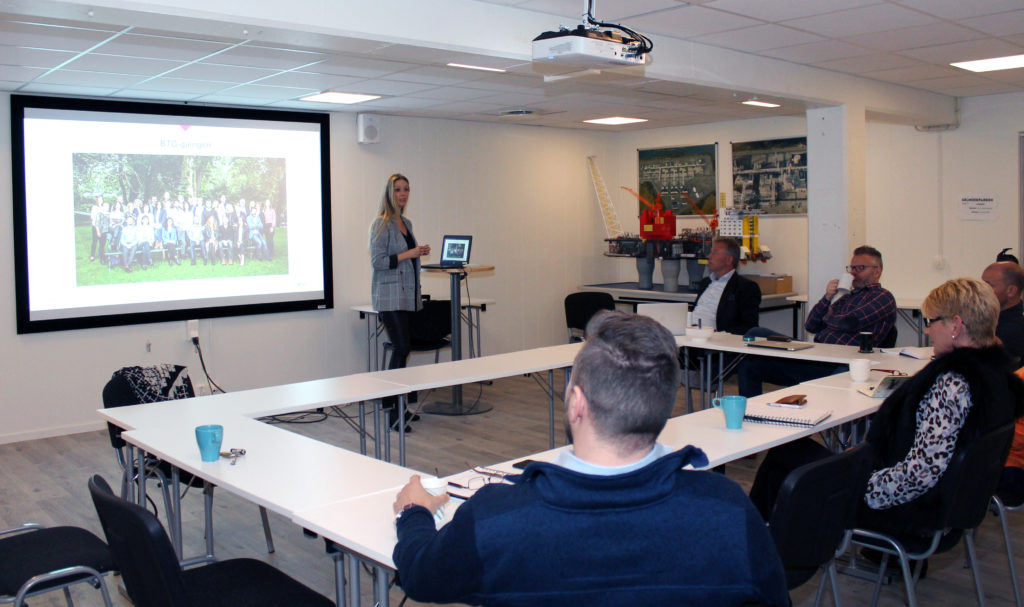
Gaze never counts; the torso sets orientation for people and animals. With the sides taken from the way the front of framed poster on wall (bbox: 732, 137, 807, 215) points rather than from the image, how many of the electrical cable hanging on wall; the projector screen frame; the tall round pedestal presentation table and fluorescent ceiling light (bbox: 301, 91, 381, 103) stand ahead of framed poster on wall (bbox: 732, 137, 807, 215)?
4

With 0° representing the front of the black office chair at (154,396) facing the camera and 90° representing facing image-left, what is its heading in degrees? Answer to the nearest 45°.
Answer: approximately 315°

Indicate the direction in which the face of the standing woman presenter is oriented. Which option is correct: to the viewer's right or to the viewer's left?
to the viewer's right

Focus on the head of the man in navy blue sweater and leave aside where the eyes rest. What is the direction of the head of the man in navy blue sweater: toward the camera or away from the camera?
away from the camera

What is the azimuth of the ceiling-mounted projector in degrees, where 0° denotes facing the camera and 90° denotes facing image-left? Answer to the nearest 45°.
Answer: approximately 135°

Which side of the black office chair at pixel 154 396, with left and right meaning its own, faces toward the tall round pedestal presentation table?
left

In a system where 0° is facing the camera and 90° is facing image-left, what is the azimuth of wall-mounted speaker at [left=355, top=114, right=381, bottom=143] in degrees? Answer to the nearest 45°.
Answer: approximately 315°

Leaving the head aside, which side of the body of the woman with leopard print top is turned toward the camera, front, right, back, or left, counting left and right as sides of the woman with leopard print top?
left

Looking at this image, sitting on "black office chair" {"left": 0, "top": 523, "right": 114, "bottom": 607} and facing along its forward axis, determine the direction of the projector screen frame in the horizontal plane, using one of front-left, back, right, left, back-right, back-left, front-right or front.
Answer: front-left

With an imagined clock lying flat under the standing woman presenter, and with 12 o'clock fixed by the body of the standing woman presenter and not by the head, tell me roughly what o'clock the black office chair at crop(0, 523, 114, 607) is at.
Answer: The black office chair is roughly at 2 o'clock from the standing woman presenter.

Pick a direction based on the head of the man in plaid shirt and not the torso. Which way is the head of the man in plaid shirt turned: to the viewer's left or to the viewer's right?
to the viewer's left

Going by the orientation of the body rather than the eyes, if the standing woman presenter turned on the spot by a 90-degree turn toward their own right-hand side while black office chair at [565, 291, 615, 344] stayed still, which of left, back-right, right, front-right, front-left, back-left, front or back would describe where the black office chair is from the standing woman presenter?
back

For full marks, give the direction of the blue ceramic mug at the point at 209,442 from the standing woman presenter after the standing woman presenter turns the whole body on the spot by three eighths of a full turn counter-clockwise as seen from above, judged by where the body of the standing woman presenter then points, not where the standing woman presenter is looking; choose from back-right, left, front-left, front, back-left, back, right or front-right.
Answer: back
